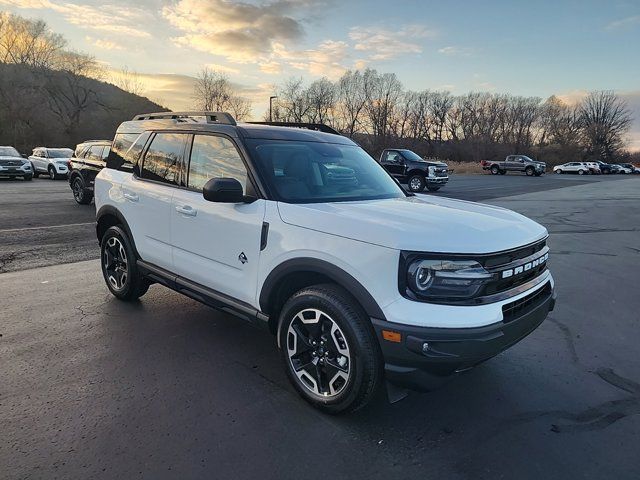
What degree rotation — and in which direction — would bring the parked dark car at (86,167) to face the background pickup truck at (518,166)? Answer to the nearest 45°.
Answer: approximately 90° to its left

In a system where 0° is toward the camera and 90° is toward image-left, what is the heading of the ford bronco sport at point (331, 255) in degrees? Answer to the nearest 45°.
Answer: approximately 315°

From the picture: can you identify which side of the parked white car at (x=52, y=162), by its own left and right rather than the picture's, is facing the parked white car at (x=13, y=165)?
right

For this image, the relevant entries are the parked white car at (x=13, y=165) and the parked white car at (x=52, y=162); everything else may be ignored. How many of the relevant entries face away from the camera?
0

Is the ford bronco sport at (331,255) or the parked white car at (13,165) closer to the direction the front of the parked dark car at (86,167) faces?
the ford bronco sport

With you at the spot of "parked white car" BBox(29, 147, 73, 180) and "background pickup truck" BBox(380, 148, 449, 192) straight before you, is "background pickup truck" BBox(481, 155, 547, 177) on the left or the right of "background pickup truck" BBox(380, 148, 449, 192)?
left
